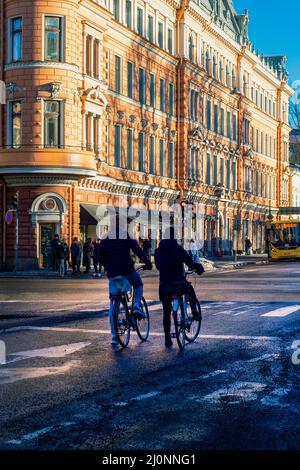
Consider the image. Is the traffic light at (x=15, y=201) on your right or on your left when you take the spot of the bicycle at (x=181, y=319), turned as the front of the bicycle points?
on your left

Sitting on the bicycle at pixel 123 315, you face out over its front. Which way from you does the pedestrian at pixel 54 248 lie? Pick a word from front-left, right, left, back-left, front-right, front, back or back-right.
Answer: front-left

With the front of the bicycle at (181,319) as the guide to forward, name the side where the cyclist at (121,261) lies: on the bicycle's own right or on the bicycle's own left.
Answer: on the bicycle's own left

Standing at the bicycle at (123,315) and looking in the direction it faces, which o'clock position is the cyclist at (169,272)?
The cyclist is roughly at 2 o'clock from the bicycle.

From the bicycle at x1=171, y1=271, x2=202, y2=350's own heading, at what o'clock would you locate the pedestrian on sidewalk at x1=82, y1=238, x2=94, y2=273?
The pedestrian on sidewalk is roughly at 10 o'clock from the bicycle.

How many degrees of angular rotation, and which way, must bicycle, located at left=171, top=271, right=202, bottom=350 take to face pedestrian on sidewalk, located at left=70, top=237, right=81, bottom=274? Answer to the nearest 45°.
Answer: approximately 45° to its left

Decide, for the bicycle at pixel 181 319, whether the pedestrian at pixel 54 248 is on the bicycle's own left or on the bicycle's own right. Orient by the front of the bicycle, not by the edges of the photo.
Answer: on the bicycle's own left

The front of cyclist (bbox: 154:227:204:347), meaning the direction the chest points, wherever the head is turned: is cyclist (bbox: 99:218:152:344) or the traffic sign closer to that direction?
the traffic sign

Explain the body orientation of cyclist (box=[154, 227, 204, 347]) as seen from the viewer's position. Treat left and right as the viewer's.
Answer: facing away from the viewer and to the right of the viewer

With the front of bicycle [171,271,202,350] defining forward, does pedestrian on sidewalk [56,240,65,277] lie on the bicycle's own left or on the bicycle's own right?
on the bicycle's own left

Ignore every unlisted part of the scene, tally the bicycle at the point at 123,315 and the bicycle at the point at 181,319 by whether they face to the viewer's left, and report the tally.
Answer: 0

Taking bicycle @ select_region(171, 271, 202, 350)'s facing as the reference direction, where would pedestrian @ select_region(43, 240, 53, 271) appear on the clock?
The pedestrian is roughly at 10 o'clock from the bicycle.

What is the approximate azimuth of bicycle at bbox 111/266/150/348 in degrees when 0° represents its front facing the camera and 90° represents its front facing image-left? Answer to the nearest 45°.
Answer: approximately 225°
